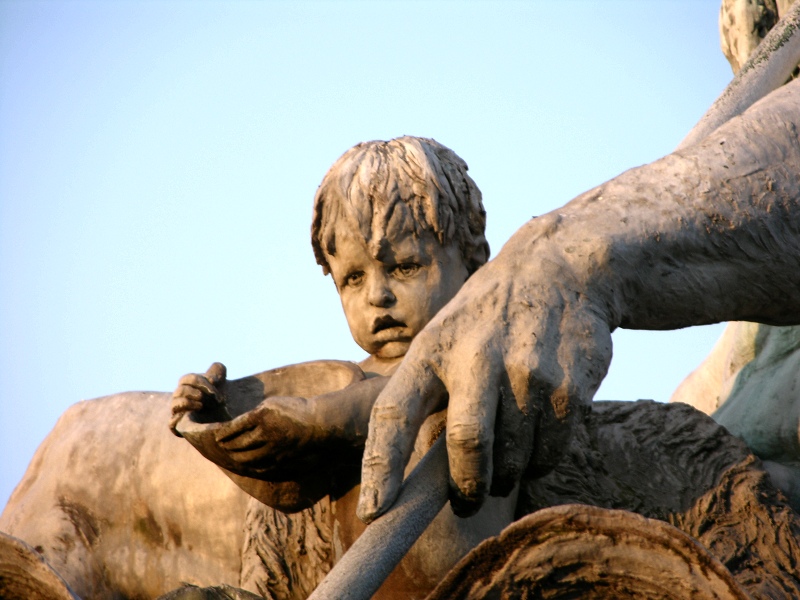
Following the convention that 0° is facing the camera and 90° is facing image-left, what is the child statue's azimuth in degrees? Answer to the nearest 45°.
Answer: approximately 45°
